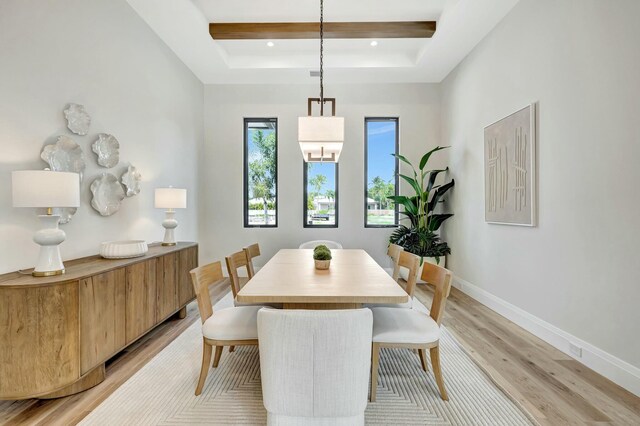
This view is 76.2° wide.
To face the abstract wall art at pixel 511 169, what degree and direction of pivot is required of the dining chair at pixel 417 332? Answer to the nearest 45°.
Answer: approximately 135° to its right

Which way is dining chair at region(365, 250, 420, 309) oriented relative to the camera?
to the viewer's left

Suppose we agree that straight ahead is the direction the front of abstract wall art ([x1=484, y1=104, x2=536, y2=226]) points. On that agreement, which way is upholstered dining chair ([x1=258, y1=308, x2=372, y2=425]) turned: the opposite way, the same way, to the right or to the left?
to the right

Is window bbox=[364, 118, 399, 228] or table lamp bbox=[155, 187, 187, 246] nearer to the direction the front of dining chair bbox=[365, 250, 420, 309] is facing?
the table lamp

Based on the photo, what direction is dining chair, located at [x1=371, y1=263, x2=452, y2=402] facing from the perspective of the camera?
to the viewer's left

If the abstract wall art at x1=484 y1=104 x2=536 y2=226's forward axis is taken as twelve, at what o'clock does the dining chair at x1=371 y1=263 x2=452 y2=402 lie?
The dining chair is roughly at 11 o'clock from the abstract wall art.

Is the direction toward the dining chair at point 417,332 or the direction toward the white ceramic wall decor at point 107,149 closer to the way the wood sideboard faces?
the dining chair

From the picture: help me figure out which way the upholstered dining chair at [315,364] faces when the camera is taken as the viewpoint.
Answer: facing away from the viewer

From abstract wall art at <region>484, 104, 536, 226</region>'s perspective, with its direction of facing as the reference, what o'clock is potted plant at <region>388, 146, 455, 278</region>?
The potted plant is roughly at 3 o'clock from the abstract wall art.
